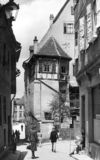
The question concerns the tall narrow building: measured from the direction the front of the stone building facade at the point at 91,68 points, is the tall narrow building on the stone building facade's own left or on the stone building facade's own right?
on the stone building facade's own right

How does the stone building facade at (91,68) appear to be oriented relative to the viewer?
to the viewer's left
